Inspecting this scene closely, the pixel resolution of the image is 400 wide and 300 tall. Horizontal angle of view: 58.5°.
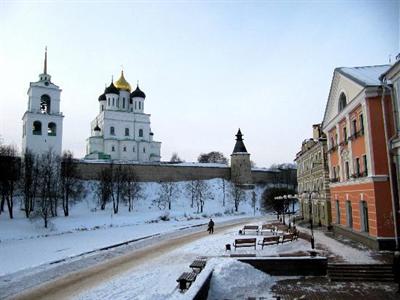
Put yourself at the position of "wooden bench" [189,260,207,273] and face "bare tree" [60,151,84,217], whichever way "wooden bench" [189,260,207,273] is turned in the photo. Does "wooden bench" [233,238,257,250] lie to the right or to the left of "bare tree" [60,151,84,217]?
right

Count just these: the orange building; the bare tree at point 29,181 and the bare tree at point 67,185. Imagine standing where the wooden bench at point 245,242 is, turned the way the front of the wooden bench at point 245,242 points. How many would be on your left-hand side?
1

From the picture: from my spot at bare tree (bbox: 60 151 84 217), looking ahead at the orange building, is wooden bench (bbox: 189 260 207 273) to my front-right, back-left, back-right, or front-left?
front-right

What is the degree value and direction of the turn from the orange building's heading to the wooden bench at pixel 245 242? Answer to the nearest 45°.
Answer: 0° — it already faces it

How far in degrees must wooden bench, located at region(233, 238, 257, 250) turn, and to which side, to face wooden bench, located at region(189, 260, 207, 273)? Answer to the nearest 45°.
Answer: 0° — it already faces it

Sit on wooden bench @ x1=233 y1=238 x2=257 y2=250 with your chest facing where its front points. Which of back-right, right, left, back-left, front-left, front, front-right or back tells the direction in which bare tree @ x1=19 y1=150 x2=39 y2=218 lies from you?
back-right

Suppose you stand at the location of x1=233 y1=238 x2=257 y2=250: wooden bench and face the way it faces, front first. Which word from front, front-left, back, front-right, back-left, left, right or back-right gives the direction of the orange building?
left

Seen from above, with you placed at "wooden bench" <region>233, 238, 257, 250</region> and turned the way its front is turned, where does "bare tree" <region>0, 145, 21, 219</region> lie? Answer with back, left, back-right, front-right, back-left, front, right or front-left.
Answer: back-right

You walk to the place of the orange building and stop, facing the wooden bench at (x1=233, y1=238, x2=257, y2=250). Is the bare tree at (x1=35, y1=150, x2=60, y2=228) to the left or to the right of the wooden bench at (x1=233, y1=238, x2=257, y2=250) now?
right

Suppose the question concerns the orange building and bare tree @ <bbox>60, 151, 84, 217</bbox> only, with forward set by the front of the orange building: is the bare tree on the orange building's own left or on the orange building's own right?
on the orange building's own right

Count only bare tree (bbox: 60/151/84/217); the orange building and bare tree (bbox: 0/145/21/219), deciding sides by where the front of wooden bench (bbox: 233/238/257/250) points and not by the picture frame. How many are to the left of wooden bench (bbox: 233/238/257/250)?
1

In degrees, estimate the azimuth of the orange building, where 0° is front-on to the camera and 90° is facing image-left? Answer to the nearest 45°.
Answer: approximately 45°
